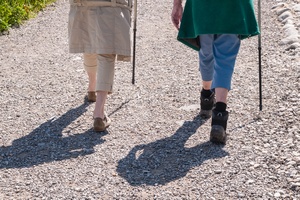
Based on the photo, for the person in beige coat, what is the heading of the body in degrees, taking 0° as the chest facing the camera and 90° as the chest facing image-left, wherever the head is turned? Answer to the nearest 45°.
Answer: approximately 180°

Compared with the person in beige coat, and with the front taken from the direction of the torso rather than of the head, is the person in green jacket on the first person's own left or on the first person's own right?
on the first person's own right
